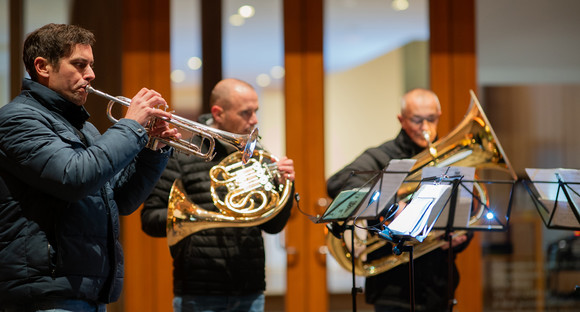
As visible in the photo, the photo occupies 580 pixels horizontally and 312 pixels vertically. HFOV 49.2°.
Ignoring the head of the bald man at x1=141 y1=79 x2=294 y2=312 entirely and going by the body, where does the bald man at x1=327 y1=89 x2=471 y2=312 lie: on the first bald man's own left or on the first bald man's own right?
on the first bald man's own left

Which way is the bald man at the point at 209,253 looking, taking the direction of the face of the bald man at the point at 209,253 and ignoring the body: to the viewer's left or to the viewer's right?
to the viewer's right

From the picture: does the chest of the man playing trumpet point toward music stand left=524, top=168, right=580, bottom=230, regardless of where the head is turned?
yes

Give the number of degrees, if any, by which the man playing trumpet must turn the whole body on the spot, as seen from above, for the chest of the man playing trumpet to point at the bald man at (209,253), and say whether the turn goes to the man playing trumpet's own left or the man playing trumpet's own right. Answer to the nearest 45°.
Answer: approximately 45° to the man playing trumpet's own left

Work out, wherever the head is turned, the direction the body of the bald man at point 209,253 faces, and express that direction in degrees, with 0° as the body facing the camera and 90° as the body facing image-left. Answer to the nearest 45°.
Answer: approximately 315°

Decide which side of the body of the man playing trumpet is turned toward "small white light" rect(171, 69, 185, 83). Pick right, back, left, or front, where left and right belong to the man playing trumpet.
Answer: left

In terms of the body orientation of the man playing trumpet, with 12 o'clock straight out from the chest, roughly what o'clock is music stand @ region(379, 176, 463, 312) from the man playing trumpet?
The music stand is roughly at 12 o'clock from the man playing trumpet.

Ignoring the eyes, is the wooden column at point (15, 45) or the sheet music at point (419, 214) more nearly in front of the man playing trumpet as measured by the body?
the sheet music

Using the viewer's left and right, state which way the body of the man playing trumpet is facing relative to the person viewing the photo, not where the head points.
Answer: facing to the right of the viewer

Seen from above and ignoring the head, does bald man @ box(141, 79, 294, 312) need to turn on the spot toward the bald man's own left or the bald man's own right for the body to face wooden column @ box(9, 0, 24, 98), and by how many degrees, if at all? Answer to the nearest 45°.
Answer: approximately 180°
